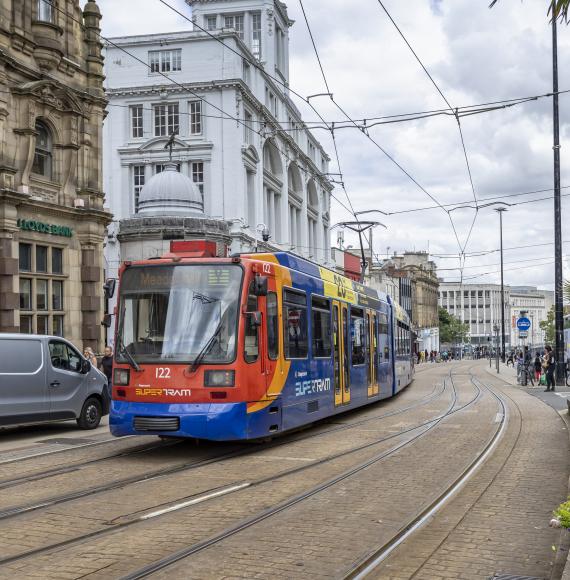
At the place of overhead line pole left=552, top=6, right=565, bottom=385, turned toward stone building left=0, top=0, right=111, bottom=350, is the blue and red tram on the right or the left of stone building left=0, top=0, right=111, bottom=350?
left

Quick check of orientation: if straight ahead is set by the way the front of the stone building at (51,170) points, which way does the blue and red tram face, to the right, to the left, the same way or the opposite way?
to the right

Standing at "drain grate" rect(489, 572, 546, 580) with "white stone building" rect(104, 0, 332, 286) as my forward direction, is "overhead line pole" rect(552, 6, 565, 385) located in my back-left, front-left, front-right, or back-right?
front-right

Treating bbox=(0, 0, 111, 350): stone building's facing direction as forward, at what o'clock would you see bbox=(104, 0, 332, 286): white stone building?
The white stone building is roughly at 8 o'clock from the stone building.

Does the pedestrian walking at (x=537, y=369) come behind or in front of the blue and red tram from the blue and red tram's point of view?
behind

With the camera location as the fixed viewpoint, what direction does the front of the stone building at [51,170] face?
facing the viewer and to the right of the viewer

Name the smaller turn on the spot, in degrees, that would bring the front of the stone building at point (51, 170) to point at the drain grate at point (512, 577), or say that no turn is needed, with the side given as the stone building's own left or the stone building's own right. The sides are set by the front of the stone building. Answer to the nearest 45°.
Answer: approximately 45° to the stone building's own right

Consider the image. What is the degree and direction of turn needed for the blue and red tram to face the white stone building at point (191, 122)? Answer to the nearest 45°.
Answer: approximately 135° to its right

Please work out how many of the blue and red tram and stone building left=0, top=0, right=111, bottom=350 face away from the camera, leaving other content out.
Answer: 0

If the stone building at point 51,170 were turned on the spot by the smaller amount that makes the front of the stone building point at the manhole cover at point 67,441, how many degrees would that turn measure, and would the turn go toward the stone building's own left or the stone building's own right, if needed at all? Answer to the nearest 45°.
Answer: approximately 45° to the stone building's own right
